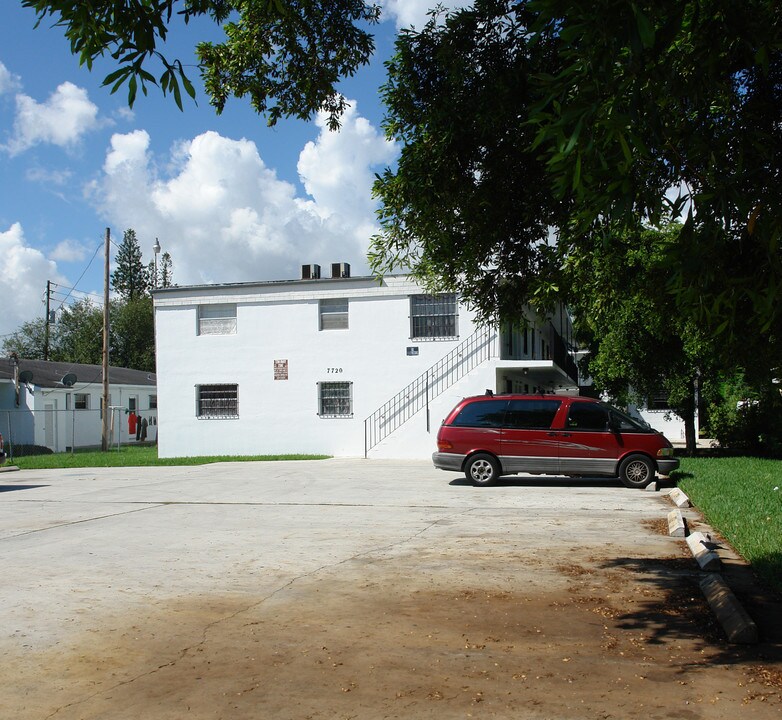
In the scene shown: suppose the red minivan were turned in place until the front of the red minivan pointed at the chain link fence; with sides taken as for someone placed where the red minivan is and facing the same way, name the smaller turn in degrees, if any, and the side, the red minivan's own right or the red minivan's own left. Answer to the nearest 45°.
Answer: approximately 135° to the red minivan's own left

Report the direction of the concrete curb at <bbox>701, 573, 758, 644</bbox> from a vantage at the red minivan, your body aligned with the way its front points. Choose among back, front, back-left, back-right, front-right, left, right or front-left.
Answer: right

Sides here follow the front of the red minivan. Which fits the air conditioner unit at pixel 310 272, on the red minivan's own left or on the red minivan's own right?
on the red minivan's own left

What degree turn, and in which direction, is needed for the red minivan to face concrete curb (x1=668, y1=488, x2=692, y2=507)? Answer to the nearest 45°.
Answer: approximately 45° to its right

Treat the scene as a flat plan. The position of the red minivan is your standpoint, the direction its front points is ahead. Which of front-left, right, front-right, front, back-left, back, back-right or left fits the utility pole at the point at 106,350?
back-left

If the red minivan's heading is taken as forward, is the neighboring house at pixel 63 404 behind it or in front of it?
behind

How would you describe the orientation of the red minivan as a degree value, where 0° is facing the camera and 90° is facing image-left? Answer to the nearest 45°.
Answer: approximately 270°

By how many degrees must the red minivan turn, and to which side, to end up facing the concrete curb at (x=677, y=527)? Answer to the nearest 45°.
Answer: approximately 90° to its right

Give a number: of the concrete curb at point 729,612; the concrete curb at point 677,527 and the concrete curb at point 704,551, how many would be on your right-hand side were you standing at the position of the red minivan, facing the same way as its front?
3

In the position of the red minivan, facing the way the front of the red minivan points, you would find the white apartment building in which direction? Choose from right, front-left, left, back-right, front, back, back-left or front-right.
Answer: back-left

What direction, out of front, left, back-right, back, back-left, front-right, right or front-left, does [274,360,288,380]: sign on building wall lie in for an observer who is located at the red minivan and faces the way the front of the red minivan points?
back-left

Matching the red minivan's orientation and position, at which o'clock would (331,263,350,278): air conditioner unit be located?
The air conditioner unit is roughly at 8 o'clock from the red minivan.
